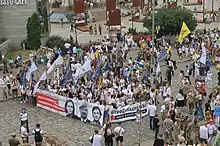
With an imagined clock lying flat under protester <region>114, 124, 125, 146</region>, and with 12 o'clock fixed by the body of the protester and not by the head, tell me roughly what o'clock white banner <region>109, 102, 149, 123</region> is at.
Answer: The white banner is roughly at 12 o'clock from the protester.

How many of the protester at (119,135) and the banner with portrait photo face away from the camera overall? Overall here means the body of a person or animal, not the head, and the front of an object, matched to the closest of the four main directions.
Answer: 1

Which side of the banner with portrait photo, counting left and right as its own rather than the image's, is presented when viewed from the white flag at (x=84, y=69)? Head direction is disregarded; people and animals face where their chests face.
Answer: back

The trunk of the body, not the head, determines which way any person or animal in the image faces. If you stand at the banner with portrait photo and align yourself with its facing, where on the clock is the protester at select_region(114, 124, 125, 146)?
The protester is roughly at 10 o'clock from the banner with portrait photo.

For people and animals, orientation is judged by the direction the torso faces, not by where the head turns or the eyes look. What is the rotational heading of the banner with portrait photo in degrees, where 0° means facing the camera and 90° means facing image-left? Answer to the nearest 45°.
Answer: approximately 45°

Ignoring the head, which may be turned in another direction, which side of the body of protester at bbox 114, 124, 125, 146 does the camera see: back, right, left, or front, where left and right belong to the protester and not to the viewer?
back

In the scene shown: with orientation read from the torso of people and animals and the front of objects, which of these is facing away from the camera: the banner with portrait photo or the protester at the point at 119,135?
the protester

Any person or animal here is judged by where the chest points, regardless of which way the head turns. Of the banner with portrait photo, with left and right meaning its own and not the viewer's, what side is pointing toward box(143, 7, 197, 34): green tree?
back

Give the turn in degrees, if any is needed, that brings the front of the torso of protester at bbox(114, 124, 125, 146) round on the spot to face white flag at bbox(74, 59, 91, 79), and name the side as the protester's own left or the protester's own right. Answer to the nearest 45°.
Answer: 0° — they already face it

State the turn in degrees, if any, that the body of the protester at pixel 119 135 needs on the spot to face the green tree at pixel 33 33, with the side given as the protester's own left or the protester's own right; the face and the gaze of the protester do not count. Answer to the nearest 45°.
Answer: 0° — they already face it

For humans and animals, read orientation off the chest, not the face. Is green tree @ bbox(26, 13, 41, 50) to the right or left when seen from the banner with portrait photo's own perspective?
on its right

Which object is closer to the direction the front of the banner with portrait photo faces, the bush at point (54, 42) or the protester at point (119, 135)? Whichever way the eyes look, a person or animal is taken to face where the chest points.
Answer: the protester

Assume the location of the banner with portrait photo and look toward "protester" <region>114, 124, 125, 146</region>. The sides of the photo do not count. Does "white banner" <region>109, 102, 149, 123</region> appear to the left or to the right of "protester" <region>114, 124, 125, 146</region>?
left

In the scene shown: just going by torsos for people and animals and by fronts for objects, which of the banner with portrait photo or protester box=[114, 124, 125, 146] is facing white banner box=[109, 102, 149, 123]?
the protester
